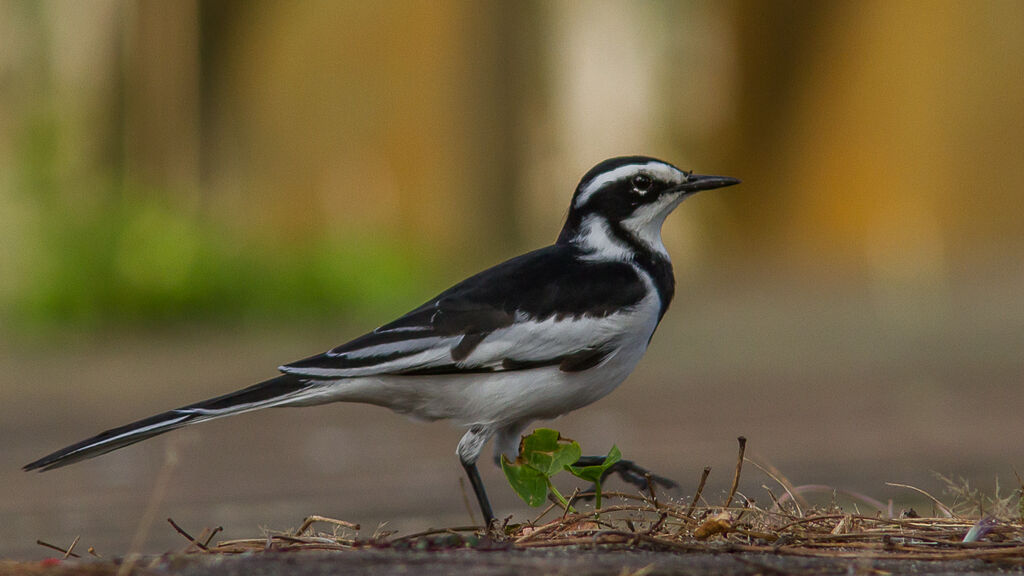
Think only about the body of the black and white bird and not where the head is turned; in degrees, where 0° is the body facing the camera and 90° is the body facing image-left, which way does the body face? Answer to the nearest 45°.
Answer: approximately 270°

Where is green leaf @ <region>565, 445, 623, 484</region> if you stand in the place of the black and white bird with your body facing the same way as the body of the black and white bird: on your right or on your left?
on your right
